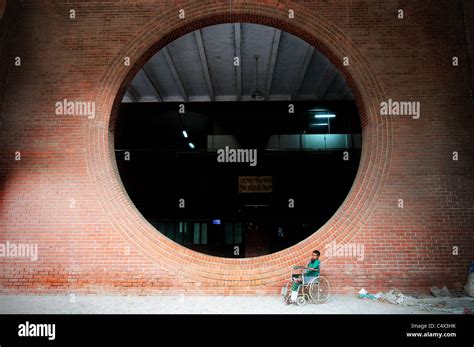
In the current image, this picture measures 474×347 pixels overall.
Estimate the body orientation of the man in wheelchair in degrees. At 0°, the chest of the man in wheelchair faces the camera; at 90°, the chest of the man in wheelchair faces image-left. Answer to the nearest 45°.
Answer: approximately 90°

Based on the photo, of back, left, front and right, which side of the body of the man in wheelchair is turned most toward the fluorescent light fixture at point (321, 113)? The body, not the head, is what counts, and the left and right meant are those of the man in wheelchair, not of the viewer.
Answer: right

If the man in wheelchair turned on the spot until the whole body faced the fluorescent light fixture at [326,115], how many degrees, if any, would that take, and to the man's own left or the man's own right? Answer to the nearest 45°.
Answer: approximately 90° to the man's own right
